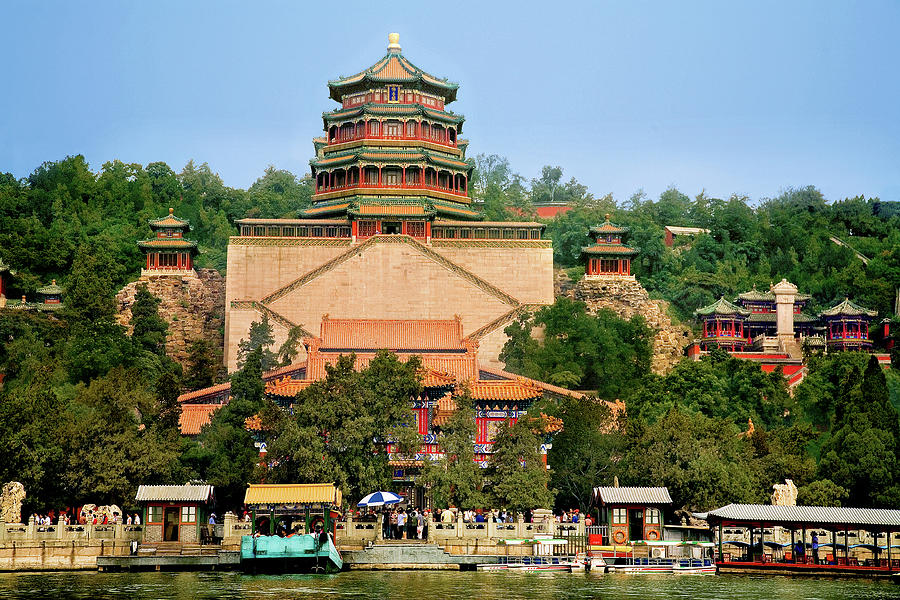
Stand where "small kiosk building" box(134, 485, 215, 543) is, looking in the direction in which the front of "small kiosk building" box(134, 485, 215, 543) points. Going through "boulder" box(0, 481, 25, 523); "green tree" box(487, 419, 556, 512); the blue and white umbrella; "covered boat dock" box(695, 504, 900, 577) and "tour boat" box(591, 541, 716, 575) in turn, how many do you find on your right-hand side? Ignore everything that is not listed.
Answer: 1

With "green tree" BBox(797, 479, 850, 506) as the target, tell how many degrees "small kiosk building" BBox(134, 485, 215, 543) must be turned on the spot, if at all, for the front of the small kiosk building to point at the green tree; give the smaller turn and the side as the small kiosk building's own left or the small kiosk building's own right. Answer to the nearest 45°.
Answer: approximately 90° to the small kiosk building's own left

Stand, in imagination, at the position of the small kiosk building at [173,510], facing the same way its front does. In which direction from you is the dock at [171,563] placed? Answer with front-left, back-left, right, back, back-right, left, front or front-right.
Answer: front

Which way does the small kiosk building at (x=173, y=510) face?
toward the camera

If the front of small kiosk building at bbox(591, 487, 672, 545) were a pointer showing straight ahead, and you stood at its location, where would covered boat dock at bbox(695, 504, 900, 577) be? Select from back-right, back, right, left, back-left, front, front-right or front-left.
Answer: left

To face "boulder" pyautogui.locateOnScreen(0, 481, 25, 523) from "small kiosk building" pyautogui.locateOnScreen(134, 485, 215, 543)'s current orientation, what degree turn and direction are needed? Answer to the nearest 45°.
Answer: approximately 90° to its right

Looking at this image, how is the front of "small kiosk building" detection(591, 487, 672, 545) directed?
toward the camera
